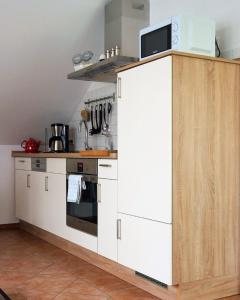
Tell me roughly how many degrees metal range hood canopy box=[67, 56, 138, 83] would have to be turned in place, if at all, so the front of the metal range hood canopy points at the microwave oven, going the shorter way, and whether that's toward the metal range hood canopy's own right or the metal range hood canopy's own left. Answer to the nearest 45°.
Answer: approximately 90° to the metal range hood canopy's own left

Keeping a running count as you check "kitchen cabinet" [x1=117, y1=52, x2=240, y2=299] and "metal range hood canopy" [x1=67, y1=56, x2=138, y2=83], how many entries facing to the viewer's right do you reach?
0

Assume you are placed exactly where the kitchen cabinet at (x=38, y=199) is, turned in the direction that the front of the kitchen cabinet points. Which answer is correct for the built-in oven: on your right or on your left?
on your left

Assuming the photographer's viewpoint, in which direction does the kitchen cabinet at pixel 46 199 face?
facing the viewer and to the left of the viewer

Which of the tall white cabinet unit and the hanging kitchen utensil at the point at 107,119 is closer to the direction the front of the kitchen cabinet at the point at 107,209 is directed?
the tall white cabinet unit

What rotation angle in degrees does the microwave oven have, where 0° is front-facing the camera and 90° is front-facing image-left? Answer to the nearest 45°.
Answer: approximately 45°

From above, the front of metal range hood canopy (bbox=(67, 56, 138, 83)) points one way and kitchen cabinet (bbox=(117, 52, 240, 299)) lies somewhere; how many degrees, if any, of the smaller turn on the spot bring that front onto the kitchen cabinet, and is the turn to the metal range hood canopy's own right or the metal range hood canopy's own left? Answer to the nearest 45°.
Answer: approximately 90° to the metal range hood canopy's own left

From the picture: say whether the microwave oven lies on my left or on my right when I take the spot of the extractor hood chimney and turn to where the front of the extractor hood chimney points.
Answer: on my left

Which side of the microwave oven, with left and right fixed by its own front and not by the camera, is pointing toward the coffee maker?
right

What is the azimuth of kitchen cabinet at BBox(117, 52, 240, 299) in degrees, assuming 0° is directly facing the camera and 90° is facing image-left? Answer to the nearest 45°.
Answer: approximately 45°
